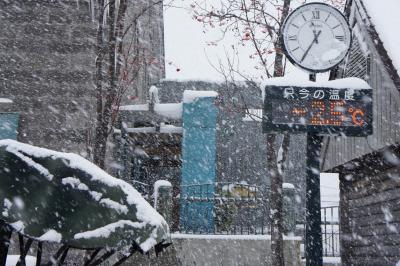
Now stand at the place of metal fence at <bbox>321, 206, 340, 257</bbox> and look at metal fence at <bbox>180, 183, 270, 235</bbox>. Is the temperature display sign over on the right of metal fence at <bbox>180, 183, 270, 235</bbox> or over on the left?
left

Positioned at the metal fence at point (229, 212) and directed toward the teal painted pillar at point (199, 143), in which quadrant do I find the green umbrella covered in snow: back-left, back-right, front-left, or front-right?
back-left

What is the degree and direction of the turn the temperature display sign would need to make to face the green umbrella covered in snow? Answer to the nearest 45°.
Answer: approximately 45° to its right

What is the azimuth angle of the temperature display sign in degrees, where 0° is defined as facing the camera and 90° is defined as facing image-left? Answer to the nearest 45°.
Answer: approximately 0°

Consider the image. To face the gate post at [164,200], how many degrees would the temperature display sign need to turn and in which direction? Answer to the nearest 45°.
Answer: approximately 135° to its right

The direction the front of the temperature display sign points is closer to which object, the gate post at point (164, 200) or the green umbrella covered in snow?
the green umbrella covered in snow

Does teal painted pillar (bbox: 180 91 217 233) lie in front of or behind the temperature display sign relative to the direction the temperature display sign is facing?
behind

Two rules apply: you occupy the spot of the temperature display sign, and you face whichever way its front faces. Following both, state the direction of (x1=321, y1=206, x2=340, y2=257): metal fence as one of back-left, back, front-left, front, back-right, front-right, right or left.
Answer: back

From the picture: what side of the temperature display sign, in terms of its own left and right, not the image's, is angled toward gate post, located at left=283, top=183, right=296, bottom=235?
back

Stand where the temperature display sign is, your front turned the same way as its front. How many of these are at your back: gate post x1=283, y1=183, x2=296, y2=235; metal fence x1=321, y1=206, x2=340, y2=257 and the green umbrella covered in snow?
2
